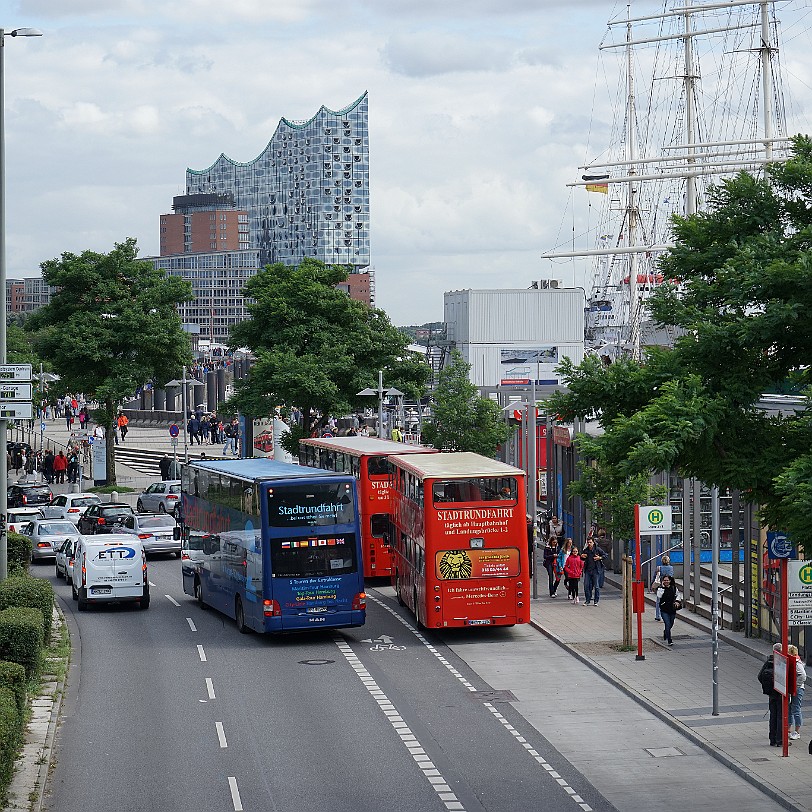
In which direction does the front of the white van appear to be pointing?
away from the camera

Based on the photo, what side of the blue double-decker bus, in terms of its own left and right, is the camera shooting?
back

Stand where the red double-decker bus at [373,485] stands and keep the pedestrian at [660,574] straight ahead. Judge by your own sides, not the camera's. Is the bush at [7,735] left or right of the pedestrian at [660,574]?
right

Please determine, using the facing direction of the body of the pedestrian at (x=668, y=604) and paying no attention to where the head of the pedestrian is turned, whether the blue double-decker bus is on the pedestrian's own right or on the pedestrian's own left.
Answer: on the pedestrian's own right

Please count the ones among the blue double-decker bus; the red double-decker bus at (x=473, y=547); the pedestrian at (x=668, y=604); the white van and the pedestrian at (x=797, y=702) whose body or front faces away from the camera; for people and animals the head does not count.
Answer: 3

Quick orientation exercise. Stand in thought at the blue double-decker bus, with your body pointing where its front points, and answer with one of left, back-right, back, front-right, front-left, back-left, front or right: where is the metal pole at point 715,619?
back-right

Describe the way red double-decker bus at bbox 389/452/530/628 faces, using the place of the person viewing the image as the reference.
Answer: facing away from the viewer

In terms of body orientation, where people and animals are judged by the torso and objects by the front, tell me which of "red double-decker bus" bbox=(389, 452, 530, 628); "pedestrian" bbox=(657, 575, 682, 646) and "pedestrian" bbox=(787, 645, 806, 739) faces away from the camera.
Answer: the red double-decker bus

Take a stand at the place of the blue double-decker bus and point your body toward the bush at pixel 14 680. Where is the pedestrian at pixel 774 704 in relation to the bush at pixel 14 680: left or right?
left

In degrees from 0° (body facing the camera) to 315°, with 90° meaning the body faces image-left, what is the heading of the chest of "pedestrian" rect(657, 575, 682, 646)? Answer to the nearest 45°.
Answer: approximately 0°

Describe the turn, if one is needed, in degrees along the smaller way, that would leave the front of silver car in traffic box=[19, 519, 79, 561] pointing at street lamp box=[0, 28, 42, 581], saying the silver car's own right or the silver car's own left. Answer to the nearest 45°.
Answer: approximately 135° to the silver car's own left

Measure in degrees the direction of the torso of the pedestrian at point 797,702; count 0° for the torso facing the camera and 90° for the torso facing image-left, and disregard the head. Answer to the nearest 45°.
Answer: approximately 90°
